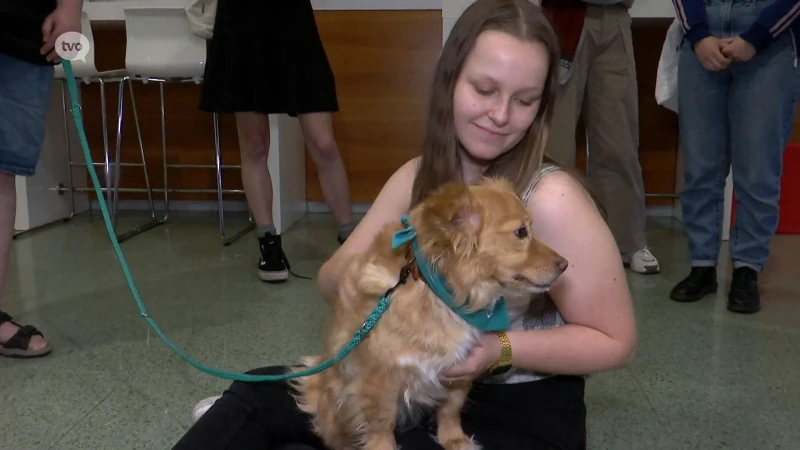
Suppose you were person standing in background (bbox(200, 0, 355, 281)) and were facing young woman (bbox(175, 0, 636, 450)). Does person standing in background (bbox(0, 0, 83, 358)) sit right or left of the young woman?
right

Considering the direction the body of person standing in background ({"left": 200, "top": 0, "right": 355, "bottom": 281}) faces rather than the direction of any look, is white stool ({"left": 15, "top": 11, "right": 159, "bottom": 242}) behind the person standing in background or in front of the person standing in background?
behind

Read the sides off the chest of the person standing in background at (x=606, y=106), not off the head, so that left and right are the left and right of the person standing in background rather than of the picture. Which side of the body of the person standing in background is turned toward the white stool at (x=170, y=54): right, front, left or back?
right

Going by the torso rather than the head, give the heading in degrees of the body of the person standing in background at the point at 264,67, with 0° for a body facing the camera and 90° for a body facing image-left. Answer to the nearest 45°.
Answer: approximately 0°

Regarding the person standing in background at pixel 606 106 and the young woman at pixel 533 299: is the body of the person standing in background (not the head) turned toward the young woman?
yes

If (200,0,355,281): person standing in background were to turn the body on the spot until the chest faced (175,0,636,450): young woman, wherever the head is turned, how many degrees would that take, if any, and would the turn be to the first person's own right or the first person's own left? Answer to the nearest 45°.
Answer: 0° — they already face them

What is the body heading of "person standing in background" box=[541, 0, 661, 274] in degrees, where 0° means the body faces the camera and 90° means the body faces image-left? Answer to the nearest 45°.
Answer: approximately 0°

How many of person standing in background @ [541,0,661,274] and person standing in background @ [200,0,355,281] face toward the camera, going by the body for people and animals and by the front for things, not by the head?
2
